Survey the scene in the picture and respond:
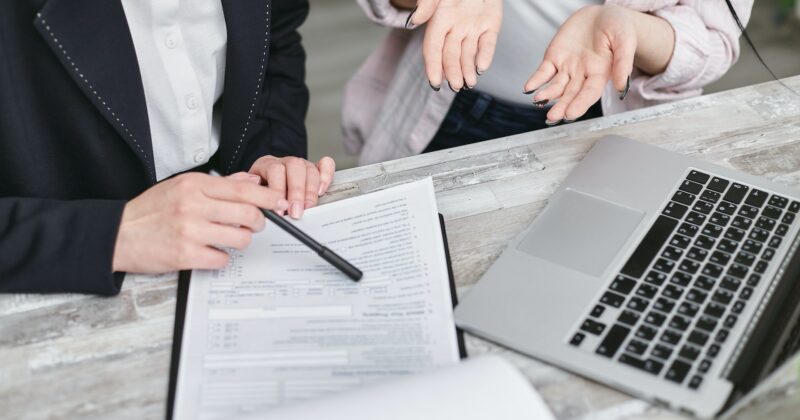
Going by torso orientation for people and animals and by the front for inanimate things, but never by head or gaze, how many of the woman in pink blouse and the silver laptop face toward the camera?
1

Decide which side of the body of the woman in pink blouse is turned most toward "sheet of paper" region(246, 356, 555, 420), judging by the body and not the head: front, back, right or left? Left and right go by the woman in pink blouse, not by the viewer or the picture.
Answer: front

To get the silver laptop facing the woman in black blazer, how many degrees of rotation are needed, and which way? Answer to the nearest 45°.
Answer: approximately 45° to its left

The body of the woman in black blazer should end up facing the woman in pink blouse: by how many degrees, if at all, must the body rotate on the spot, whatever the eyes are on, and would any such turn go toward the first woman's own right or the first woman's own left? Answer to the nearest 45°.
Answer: approximately 45° to the first woman's own left
